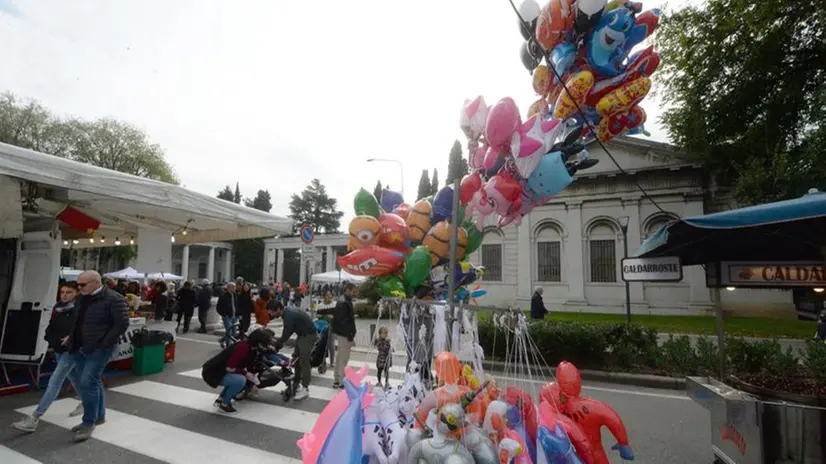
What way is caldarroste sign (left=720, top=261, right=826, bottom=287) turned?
toward the camera

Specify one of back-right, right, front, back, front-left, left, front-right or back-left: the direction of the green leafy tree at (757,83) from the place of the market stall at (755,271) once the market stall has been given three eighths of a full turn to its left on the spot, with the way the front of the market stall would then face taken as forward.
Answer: left

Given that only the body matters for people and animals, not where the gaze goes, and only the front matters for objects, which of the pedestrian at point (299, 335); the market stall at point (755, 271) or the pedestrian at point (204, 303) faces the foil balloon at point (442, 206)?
the market stall

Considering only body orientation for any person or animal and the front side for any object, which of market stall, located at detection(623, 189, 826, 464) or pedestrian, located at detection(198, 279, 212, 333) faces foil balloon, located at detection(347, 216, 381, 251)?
the market stall

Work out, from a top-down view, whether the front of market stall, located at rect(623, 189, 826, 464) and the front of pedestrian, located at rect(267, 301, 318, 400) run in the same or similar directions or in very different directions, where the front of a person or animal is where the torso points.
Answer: same or similar directions

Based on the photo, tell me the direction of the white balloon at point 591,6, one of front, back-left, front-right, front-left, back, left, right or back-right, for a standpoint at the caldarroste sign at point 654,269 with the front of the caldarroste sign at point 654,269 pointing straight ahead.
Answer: front

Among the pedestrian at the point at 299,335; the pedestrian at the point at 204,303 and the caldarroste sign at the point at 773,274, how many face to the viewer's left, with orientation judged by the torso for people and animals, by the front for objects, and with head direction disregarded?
1

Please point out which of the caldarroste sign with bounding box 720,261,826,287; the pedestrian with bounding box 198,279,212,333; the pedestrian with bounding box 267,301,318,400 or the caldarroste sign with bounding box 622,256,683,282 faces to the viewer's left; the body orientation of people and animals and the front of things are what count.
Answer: the pedestrian with bounding box 267,301,318,400

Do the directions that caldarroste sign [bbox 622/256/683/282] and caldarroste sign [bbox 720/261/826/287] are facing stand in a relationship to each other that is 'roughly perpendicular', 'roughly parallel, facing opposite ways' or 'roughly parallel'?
roughly parallel

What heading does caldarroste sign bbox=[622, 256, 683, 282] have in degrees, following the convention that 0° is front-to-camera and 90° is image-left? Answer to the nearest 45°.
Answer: approximately 0°

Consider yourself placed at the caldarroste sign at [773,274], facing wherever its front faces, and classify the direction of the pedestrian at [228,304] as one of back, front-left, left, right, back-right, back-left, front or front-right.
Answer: right

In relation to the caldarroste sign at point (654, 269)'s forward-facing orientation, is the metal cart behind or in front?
in front

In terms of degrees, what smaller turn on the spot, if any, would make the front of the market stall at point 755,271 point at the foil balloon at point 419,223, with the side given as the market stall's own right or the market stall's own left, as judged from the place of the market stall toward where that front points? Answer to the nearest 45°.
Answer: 0° — it already faces it

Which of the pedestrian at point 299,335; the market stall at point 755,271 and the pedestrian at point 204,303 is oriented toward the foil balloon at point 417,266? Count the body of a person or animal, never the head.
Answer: the market stall

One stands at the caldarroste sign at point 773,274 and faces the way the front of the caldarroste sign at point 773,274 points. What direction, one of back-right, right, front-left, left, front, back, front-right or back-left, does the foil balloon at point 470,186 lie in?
front-right

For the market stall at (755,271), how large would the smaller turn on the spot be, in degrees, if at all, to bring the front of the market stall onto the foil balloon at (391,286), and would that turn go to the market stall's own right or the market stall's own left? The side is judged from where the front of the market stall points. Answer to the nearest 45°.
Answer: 0° — it already faces it

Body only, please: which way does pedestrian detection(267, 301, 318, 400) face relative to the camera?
to the viewer's left

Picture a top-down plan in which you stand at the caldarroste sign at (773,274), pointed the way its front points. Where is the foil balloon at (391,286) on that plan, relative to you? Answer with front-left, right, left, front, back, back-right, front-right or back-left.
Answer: front-right
